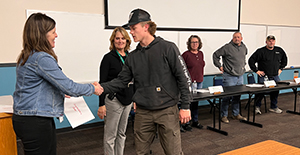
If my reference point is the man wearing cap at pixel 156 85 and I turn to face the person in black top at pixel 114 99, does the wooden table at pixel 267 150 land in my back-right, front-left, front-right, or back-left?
back-right

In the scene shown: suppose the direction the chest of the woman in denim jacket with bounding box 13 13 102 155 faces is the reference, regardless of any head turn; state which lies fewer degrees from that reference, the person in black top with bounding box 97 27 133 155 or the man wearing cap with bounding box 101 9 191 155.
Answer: the man wearing cap

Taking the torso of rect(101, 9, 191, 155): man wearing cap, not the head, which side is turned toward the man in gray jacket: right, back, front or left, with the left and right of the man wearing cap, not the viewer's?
back

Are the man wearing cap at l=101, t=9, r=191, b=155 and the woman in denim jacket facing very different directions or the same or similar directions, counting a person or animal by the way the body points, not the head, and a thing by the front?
very different directions

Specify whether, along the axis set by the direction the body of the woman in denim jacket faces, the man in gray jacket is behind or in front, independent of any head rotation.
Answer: in front

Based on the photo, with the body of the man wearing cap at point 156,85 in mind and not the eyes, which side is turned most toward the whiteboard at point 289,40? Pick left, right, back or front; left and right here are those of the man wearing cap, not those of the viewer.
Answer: back

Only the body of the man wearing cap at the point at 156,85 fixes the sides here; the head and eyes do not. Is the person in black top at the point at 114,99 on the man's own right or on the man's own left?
on the man's own right

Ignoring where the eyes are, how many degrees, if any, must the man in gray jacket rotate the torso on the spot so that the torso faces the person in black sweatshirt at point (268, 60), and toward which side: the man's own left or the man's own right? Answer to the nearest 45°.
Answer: approximately 90° to the man's own left

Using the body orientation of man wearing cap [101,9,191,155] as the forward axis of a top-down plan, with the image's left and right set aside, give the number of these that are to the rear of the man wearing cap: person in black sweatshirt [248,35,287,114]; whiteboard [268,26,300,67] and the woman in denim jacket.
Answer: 2

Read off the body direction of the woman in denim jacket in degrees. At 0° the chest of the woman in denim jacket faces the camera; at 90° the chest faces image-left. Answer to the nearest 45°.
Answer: approximately 270°

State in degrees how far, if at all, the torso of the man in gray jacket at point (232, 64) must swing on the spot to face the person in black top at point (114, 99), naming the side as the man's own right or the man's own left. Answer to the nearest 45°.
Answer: approximately 45° to the man's own right

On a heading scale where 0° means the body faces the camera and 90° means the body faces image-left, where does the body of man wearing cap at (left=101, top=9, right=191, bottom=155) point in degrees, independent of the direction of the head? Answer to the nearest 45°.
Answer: approximately 45°

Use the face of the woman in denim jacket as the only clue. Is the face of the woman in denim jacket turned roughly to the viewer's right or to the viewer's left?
to the viewer's right
